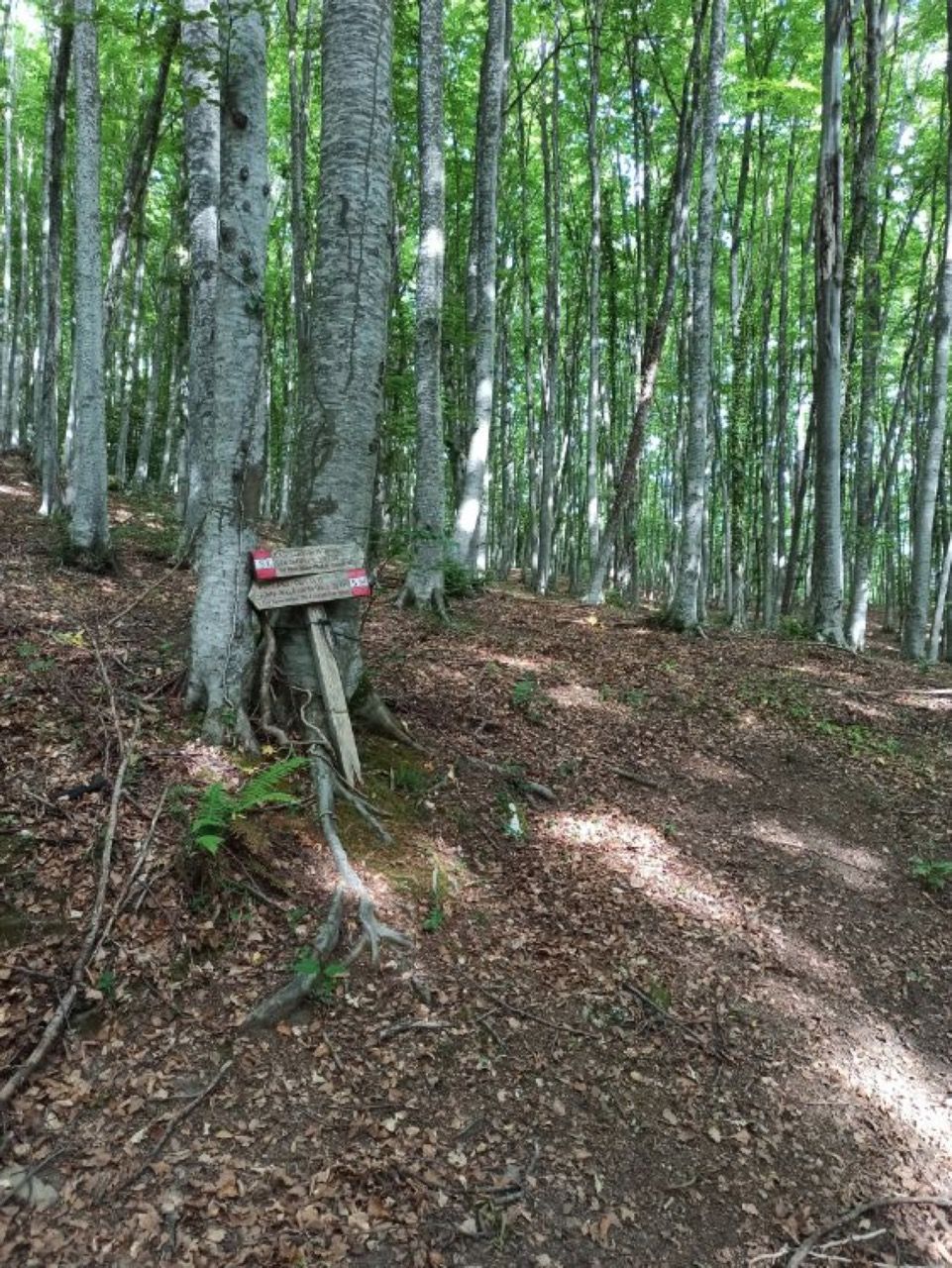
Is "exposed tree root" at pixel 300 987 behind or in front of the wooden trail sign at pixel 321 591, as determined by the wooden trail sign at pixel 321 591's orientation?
in front

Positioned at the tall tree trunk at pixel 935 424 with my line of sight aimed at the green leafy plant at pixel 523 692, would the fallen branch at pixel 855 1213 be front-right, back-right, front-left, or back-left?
front-left

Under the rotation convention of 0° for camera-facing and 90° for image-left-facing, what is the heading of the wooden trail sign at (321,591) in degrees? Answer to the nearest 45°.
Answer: approximately 0°

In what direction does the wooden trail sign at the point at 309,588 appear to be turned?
toward the camera

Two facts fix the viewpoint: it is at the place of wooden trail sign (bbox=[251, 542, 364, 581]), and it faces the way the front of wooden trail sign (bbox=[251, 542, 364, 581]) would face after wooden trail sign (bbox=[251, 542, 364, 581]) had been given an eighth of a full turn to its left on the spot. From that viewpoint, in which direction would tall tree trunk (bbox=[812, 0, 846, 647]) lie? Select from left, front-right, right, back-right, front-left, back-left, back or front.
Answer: left

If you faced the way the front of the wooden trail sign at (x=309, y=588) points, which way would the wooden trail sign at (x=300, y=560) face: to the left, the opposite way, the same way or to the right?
the same way

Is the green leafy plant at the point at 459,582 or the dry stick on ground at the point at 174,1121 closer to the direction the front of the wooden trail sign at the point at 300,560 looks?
the dry stick on ground

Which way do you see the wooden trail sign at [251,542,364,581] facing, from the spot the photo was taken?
facing the viewer

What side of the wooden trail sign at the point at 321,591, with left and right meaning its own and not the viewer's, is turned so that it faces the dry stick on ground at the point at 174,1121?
front

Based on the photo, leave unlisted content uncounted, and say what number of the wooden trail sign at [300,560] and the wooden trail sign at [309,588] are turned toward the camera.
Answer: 2

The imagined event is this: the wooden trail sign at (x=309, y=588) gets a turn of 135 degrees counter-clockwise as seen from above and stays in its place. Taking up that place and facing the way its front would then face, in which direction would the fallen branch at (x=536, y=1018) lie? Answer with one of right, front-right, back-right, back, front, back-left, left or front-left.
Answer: right
